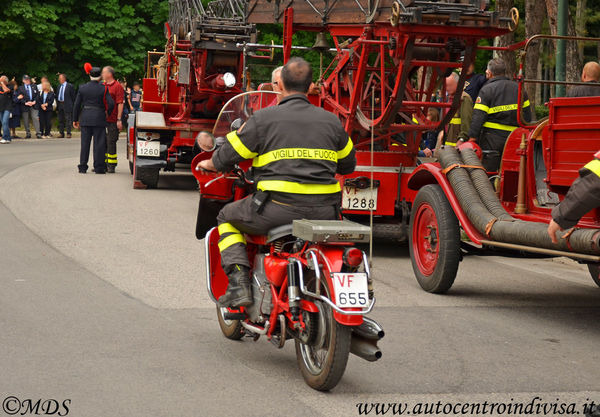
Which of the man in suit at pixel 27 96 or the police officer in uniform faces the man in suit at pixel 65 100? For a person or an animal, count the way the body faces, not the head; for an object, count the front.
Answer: the police officer in uniform

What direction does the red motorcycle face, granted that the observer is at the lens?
facing away from the viewer and to the left of the viewer

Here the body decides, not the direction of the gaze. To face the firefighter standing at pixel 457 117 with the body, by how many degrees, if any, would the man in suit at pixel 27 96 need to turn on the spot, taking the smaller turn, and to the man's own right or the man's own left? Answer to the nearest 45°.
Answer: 0° — they already face them

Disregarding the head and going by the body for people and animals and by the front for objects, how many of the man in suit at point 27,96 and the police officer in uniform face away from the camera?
1

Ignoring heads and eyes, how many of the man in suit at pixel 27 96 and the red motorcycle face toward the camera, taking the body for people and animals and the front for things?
1

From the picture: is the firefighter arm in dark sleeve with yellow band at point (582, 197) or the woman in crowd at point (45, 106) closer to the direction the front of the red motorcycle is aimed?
the woman in crowd

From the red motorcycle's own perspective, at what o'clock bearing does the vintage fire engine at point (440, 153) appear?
The vintage fire engine is roughly at 2 o'clock from the red motorcycle.

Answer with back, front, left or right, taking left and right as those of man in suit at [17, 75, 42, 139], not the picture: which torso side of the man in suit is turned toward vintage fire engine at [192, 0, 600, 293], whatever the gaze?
front

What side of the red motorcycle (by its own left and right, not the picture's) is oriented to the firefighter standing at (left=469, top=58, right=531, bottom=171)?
right

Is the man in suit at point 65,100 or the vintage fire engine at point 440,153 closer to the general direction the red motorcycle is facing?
the man in suit

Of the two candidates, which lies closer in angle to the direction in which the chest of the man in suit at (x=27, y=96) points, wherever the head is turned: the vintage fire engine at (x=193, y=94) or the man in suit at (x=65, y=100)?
the vintage fire engine

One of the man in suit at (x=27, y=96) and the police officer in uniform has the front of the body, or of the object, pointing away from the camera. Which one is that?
the police officer in uniform

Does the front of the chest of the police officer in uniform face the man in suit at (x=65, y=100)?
yes

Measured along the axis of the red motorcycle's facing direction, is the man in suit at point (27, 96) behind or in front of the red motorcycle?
in front

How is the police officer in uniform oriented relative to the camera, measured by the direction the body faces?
away from the camera
